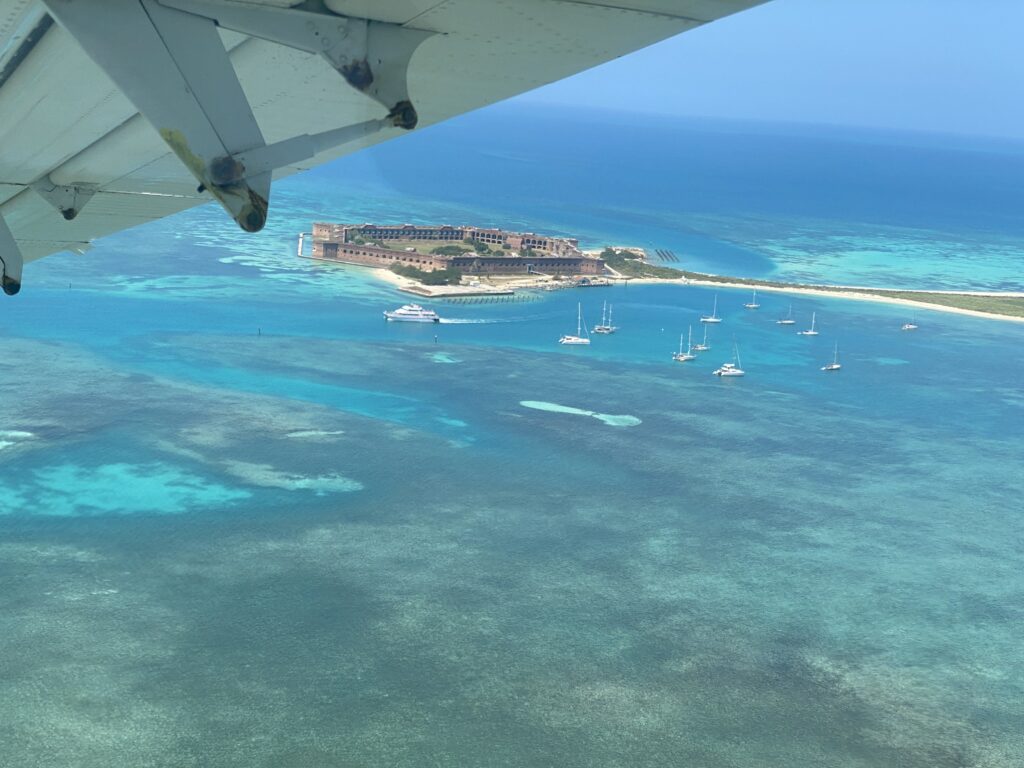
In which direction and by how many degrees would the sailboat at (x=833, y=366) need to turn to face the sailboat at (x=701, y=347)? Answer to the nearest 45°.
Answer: approximately 180°

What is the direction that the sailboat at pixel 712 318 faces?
to the viewer's right

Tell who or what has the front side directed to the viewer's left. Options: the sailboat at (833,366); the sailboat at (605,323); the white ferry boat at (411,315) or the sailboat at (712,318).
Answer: the white ferry boat

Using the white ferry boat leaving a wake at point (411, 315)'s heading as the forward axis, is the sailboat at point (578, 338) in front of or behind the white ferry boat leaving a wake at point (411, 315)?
behind

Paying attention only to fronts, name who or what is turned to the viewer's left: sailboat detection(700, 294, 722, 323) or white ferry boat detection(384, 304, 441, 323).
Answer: the white ferry boat

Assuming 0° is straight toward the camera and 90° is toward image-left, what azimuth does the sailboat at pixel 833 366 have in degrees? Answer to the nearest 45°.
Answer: approximately 270°

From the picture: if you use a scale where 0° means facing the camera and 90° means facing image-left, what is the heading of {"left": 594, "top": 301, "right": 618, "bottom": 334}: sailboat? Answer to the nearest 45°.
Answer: approximately 270°

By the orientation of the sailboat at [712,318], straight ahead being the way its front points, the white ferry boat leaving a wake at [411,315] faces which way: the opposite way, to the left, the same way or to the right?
the opposite way

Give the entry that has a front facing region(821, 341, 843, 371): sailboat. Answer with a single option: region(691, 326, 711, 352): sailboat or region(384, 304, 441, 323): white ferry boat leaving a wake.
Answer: region(691, 326, 711, 352): sailboat

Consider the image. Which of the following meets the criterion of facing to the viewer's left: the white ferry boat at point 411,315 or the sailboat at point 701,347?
the white ferry boat

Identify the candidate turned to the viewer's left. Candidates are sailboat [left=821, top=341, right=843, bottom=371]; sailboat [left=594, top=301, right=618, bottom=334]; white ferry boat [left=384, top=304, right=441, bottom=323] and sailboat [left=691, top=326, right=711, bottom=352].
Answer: the white ferry boat
